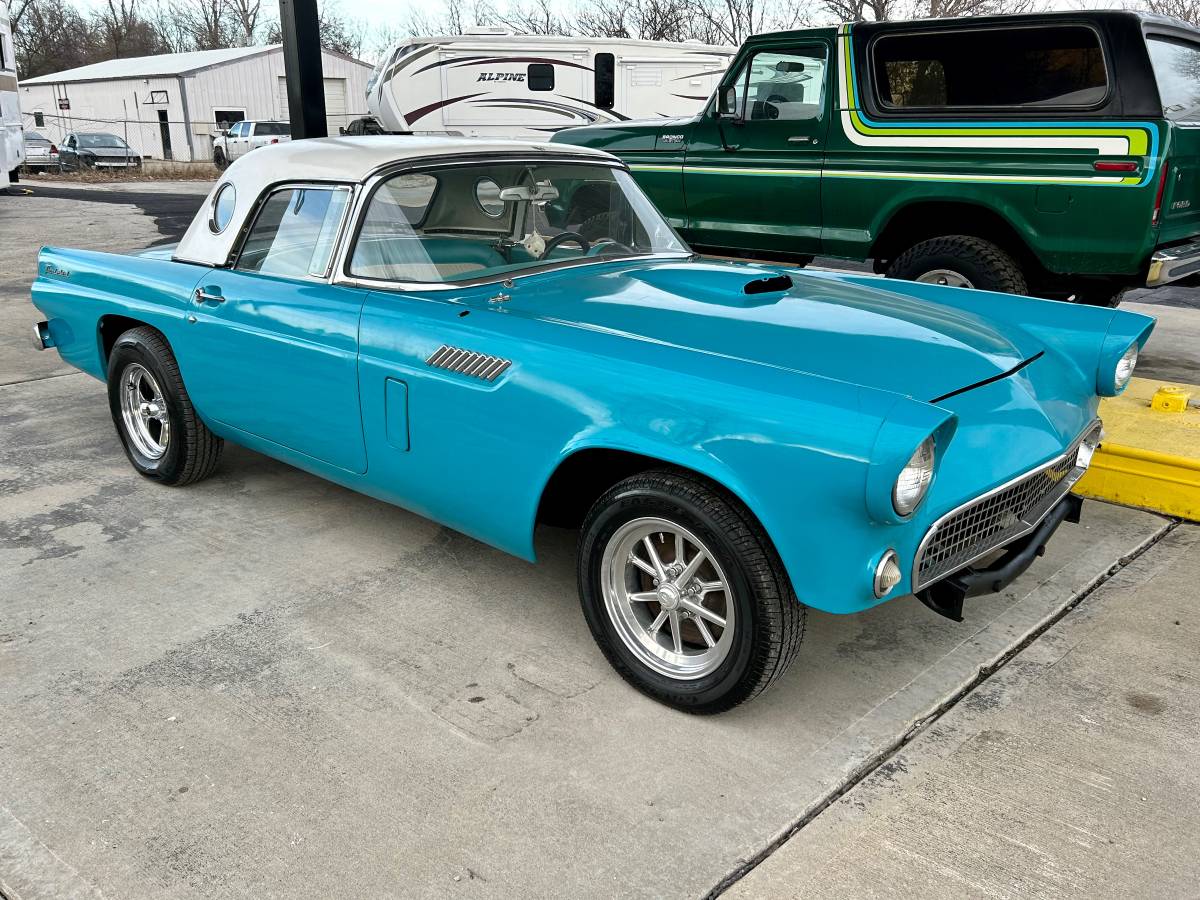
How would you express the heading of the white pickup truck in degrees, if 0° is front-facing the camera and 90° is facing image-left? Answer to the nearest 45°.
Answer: approximately 45°

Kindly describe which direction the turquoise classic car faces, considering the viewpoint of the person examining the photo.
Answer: facing the viewer and to the right of the viewer

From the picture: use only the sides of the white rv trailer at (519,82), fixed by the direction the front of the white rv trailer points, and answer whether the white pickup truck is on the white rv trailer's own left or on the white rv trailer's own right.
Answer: on the white rv trailer's own right

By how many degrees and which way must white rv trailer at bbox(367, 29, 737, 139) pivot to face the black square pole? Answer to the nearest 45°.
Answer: approximately 90° to its left

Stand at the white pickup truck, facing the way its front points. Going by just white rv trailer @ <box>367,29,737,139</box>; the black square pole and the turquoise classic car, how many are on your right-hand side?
0

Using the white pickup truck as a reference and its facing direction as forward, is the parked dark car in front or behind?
in front

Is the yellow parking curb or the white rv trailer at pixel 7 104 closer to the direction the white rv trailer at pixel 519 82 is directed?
the white rv trailer

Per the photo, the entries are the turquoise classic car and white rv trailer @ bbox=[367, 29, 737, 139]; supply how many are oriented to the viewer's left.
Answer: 1

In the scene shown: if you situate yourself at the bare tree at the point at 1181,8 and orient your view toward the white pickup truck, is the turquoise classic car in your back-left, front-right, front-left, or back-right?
front-left

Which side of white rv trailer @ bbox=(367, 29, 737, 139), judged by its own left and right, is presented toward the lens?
left

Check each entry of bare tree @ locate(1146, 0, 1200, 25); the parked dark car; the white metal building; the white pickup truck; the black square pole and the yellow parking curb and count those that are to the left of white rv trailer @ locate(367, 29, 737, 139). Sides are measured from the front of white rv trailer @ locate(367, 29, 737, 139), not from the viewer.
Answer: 2

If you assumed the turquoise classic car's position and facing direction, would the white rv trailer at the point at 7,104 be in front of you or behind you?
behind

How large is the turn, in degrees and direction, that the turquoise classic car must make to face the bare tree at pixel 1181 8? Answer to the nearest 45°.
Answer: approximately 90° to its left

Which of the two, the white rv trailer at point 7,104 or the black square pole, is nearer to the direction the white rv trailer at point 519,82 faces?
the white rv trailer

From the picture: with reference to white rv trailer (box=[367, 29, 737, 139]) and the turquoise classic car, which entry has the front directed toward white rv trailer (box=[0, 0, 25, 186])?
white rv trailer (box=[367, 29, 737, 139])

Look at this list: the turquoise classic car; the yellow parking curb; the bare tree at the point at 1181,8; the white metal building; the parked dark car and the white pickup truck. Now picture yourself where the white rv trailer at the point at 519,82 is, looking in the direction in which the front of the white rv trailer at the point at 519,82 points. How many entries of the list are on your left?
2

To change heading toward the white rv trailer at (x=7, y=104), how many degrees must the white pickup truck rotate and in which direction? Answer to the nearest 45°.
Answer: approximately 45° to its left

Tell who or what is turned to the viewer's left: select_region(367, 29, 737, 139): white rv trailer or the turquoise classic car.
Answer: the white rv trailer
